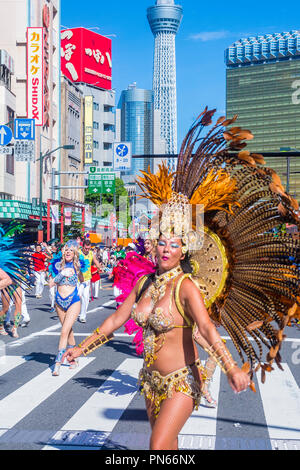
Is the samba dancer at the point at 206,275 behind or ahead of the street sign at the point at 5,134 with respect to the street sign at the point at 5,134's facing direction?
ahead

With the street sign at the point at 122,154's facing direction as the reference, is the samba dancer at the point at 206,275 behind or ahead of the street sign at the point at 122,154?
ahead

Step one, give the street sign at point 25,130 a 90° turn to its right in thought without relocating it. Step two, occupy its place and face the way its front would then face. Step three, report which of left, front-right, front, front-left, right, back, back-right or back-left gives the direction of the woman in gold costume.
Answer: left

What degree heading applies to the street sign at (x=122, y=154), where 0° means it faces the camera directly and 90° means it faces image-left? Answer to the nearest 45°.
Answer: approximately 0°

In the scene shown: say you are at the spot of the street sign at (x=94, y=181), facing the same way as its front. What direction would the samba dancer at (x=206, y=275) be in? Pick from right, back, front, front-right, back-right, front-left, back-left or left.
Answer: front

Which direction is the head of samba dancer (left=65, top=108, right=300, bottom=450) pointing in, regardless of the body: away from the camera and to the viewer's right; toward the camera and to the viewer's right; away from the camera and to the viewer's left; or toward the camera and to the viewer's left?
toward the camera and to the viewer's left

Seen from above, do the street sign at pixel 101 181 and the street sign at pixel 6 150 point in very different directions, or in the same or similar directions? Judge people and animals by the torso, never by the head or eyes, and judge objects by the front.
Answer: same or similar directions

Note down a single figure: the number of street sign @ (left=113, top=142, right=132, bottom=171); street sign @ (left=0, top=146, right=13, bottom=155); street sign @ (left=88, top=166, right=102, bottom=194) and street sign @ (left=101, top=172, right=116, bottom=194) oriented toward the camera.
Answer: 4

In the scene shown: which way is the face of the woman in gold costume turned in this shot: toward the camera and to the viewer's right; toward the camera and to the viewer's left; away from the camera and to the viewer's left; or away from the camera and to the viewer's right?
toward the camera and to the viewer's left

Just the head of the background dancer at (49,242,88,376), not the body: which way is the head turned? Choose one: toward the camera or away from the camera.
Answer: toward the camera

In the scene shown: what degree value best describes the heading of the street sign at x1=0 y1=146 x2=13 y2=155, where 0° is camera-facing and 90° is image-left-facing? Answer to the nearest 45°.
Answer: approximately 0°

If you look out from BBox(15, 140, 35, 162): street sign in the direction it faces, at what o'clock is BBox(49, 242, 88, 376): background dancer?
The background dancer is roughly at 12 o'clock from the street sign.

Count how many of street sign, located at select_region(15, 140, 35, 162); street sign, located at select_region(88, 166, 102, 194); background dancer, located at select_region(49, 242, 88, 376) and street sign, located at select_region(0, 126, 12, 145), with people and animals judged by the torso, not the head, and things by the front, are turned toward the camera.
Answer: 4

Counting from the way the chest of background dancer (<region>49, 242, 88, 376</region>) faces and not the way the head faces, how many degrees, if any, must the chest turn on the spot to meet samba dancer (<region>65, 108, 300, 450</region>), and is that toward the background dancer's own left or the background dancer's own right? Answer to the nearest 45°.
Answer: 0° — they already face them

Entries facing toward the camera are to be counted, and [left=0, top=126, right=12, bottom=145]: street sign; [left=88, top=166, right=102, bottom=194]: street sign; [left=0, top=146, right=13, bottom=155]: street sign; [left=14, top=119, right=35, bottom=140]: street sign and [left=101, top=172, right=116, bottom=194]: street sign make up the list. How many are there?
5
